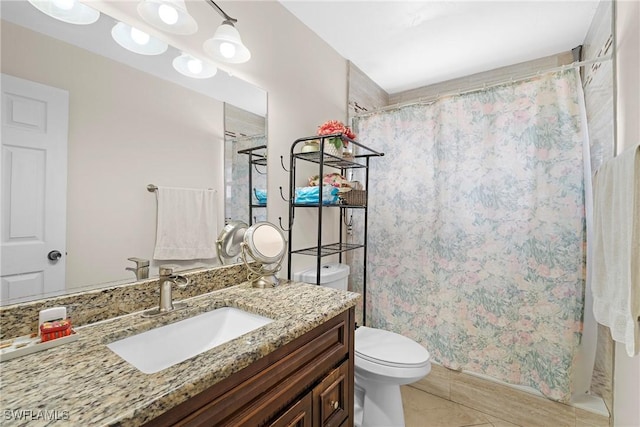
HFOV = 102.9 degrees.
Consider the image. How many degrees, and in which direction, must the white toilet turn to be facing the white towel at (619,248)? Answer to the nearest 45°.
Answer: approximately 45° to its left

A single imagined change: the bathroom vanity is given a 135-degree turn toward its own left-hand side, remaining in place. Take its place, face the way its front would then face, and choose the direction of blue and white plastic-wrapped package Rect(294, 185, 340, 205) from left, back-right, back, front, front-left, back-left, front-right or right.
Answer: front-right

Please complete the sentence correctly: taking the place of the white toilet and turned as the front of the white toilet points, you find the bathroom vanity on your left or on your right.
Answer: on your right

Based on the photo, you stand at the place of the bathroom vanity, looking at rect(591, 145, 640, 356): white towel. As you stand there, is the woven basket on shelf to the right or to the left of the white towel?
left

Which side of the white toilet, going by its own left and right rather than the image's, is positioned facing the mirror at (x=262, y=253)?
right

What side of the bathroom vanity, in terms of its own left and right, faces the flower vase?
left

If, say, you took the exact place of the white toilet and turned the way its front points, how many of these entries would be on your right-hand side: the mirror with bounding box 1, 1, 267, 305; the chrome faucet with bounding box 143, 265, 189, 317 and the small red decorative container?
3

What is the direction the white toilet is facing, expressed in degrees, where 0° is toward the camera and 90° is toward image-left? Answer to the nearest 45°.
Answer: approximately 315°
